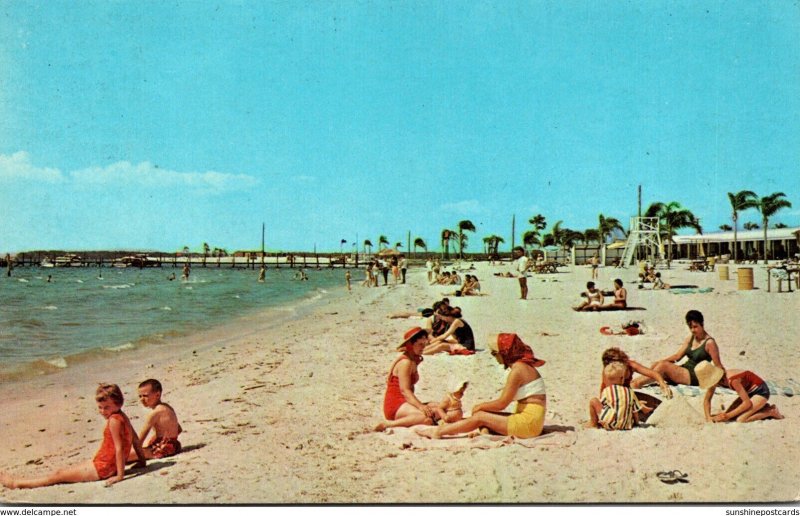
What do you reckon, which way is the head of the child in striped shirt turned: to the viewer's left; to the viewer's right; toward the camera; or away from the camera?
away from the camera

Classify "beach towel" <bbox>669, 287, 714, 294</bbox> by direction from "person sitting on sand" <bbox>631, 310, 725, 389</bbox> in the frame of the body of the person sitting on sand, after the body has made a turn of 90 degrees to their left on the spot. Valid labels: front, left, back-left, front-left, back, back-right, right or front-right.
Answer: back-left

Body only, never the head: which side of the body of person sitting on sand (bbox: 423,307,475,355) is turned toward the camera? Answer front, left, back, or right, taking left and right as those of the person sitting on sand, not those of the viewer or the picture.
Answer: left

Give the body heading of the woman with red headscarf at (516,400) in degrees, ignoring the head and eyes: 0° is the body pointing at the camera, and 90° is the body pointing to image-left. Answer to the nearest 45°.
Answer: approximately 90°

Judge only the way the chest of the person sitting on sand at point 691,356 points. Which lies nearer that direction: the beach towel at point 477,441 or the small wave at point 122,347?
the beach towel

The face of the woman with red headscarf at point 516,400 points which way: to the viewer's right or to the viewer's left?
to the viewer's left

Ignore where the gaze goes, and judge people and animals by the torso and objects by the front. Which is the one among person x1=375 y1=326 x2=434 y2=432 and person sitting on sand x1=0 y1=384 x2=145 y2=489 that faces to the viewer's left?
the person sitting on sand

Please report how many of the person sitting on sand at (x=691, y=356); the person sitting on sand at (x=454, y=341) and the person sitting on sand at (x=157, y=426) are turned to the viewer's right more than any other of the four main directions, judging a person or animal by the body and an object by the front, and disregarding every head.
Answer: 0

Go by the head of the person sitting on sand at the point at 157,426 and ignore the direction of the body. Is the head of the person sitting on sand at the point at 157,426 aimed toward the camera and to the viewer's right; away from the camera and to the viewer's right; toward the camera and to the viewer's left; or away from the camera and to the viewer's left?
toward the camera and to the viewer's left

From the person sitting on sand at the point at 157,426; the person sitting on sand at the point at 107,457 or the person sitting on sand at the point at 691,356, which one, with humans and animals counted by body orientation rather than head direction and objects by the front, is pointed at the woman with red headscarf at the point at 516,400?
the person sitting on sand at the point at 691,356

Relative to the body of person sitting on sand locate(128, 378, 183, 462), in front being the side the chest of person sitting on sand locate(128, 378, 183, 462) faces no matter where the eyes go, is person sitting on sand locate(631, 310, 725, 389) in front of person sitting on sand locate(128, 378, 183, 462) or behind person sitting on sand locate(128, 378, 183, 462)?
behind

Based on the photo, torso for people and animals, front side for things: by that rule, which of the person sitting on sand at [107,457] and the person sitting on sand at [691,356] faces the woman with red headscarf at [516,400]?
the person sitting on sand at [691,356]

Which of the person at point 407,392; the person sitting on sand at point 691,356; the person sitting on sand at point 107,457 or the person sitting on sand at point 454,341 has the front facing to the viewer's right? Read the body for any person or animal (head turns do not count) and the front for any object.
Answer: the person at point 407,392

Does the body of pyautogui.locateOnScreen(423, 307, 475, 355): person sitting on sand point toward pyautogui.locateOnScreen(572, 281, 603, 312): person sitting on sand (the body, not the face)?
no

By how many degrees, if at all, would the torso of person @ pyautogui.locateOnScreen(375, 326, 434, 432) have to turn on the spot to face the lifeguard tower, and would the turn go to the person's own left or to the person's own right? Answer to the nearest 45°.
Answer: approximately 45° to the person's own left
